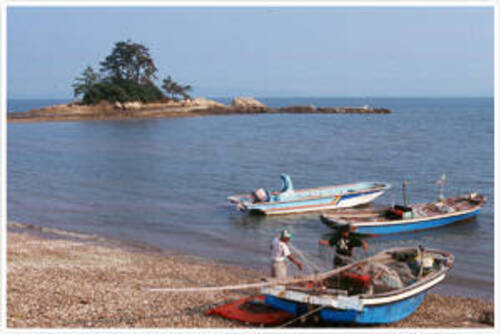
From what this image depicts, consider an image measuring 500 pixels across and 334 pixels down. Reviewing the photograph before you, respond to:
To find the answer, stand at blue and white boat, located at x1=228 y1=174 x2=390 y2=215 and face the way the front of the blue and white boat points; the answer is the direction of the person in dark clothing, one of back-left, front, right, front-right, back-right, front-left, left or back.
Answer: back-right

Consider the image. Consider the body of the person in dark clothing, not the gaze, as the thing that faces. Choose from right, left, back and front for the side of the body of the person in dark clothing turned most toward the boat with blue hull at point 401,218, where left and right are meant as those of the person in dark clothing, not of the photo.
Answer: back

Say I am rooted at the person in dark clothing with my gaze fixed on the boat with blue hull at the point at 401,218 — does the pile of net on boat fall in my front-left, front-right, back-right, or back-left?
back-right

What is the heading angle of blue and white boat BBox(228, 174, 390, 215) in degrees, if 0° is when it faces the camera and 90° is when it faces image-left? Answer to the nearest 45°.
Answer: approximately 225°

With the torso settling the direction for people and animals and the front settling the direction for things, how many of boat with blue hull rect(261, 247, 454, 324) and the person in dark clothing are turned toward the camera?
1

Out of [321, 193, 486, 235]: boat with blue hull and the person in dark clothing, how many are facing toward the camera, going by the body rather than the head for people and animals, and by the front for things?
1

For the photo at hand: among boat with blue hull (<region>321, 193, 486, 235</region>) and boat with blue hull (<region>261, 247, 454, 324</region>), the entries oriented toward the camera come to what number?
0

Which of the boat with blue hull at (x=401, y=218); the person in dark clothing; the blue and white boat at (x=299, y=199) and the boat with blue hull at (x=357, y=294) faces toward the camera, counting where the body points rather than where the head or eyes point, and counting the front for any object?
the person in dark clothing

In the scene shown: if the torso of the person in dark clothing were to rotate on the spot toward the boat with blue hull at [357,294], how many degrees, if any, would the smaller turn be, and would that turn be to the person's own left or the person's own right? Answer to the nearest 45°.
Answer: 0° — they already face it

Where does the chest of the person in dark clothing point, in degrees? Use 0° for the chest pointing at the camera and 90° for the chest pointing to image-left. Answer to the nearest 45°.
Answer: approximately 0°

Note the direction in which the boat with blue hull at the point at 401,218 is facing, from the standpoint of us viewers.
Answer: facing away from the viewer and to the right of the viewer
